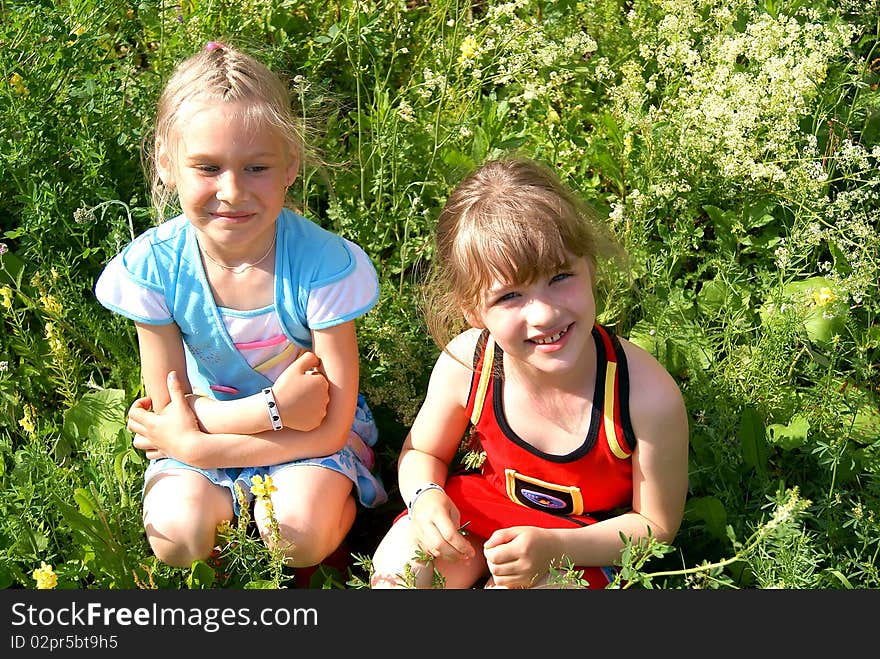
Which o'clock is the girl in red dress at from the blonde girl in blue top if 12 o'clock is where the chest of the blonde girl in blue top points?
The girl in red dress is roughly at 10 o'clock from the blonde girl in blue top.

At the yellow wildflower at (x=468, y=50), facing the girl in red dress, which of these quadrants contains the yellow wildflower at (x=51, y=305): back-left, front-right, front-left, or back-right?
front-right

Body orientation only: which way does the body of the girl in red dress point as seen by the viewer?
toward the camera

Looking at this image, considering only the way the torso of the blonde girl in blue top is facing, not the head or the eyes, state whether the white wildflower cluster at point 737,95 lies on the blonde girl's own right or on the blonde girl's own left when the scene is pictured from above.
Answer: on the blonde girl's own left

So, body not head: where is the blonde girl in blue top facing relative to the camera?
toward the camera

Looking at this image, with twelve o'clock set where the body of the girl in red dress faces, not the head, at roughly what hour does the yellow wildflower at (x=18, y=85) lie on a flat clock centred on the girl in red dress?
The yellow wildflower is roughly at 4 o'clock from the girl in red dress.

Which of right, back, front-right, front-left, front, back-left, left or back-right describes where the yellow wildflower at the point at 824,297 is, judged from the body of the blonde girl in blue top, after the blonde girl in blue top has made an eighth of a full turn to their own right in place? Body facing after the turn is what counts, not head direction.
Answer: back-left

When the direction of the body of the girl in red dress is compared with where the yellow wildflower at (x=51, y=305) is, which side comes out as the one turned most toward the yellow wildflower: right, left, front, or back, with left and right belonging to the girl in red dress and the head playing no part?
right

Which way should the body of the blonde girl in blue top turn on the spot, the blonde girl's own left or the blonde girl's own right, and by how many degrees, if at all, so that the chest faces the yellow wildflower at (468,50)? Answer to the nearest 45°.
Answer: approximately 135° to the blonde girl's own left

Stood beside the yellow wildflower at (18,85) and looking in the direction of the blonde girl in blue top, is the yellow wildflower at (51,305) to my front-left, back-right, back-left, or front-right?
front-right

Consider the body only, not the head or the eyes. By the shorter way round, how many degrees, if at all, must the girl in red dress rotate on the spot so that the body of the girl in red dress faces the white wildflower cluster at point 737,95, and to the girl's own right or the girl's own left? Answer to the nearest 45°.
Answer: approximately 135° to the girl's own left

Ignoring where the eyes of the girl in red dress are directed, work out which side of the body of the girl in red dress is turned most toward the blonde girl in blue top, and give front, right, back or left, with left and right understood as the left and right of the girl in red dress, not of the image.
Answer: right

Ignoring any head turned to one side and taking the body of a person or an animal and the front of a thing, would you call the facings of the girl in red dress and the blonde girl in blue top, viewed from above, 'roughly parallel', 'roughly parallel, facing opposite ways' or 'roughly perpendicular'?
roughly parallel

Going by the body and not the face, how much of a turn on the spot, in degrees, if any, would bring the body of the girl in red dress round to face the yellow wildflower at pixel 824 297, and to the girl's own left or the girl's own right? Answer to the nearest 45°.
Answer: approximately 135° to the girl's own left

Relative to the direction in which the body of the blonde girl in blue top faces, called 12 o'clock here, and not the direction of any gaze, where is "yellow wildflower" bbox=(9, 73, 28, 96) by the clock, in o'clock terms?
The yellow wildflower is roughly at 5 o'clock from the blonde girl in blue top.

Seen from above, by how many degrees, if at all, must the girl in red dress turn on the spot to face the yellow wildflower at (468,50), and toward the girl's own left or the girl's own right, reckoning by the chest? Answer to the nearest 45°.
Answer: approximately 180°
